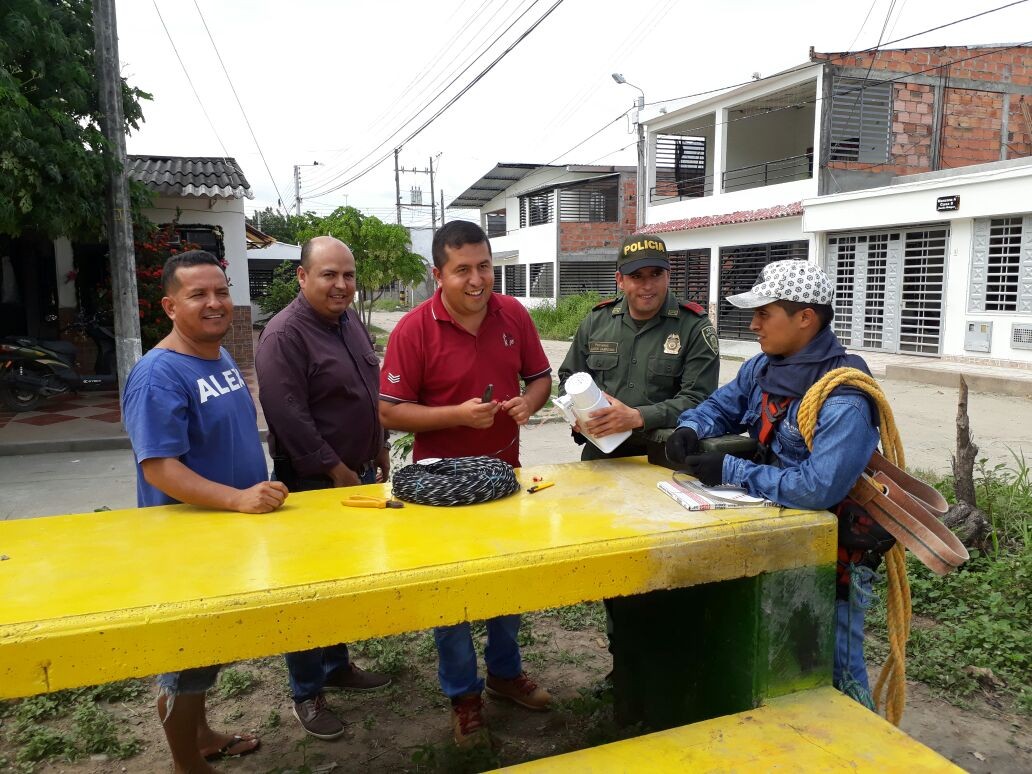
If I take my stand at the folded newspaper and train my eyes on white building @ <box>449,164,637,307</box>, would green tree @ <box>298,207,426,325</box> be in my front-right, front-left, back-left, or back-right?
front-left

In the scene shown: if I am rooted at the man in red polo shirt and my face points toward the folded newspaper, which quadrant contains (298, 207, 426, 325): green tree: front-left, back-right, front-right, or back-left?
back-left

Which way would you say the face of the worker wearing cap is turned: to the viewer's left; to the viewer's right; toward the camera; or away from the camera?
to the viewer's left

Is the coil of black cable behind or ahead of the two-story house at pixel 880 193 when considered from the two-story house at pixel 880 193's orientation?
ahead

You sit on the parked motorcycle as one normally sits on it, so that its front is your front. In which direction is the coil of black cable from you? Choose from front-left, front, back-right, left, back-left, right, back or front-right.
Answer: right

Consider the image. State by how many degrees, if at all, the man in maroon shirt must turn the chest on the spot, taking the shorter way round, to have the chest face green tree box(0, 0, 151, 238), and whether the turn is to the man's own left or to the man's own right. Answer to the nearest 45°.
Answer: approximately 180°

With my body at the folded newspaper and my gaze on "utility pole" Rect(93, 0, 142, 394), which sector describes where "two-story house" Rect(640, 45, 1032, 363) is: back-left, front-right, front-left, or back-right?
front-right

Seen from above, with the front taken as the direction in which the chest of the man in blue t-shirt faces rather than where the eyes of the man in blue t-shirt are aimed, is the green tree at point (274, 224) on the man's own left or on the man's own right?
on the man's own left

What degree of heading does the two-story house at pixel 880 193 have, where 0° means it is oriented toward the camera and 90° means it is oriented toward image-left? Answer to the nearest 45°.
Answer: approximately 45°

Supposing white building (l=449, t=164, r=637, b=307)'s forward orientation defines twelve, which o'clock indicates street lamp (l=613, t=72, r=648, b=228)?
The street lamp is roughly at 10 o'clock from the white building.

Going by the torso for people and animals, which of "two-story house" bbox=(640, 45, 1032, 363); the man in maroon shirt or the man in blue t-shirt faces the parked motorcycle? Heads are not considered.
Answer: the two-story house
